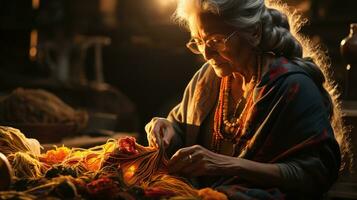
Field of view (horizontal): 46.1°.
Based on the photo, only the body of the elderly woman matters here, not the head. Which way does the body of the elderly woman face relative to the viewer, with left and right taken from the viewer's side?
facing the viewer and to the left of the viewer

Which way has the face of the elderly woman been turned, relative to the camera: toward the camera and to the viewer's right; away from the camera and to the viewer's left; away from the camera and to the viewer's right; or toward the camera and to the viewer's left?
toward the camera and to the viewer's left

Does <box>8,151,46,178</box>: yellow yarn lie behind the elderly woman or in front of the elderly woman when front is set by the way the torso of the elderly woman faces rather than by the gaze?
in front
